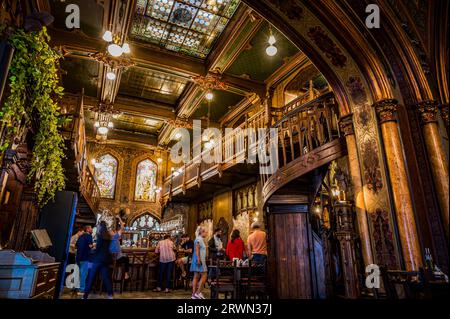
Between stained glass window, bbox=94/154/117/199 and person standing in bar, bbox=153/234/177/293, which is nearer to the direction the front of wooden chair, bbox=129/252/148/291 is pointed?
the stained glass window

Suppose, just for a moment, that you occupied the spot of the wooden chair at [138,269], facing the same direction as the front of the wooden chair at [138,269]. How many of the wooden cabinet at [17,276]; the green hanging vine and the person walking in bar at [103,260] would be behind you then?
3

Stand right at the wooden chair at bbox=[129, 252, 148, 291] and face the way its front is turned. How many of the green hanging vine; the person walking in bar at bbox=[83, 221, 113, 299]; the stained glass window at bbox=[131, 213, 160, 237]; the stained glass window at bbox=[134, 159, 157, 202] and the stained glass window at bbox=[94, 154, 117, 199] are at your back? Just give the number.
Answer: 2

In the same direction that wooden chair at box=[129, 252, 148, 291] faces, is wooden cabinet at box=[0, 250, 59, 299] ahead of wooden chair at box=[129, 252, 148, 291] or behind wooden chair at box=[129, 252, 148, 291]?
behind

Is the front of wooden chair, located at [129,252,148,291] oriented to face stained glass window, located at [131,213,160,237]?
yes

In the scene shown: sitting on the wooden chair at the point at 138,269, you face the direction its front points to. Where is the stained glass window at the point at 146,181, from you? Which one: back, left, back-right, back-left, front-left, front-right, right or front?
front

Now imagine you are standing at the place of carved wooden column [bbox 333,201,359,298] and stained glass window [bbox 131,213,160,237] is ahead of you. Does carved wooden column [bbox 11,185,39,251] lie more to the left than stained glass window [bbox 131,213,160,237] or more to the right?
left

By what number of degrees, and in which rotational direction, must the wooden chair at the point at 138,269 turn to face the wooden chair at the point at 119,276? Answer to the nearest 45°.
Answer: approximately 135° to its left

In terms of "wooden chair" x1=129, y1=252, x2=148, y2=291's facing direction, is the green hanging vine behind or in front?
behind

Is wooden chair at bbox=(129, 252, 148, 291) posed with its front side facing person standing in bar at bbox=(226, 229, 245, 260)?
no

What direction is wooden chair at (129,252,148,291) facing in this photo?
away from the camera

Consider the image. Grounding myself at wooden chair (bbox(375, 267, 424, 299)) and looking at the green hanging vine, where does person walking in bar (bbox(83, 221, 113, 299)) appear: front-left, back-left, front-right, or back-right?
front-right
